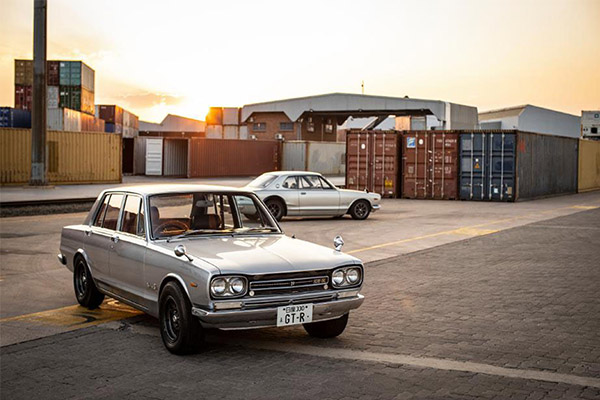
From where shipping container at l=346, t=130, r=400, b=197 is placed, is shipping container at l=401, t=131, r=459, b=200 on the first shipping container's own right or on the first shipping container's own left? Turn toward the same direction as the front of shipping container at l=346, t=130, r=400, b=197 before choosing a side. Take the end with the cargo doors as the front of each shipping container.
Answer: on the first shipping container's own left

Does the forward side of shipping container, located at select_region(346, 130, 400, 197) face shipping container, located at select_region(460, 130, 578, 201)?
no

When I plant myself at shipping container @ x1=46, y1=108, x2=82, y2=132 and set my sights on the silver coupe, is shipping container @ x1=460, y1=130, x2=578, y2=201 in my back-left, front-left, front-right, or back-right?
front-left

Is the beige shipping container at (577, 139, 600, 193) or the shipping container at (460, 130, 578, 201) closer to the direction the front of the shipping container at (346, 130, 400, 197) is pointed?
the shipping container

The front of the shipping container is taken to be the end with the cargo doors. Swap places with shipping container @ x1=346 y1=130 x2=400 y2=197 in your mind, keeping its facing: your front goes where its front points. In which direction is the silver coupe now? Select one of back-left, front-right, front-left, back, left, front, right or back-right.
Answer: front

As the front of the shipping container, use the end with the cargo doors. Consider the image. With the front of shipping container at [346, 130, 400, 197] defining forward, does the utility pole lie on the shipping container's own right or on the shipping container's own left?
on the shipping container's own right

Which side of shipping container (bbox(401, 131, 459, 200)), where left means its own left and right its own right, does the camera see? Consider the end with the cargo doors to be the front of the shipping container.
front

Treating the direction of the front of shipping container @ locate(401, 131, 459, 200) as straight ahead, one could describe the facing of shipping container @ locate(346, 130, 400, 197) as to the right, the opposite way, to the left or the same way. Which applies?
the same way

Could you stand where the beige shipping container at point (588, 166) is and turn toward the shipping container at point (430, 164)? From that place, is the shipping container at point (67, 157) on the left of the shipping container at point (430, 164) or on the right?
right

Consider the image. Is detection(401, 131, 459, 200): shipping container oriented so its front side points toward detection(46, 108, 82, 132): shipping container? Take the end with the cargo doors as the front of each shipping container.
no

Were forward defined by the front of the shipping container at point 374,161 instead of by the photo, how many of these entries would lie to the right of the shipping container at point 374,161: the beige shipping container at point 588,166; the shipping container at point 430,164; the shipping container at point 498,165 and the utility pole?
1

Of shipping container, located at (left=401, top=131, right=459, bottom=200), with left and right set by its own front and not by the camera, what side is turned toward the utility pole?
right

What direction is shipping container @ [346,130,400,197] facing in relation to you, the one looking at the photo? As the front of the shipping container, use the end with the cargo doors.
facing the viewer

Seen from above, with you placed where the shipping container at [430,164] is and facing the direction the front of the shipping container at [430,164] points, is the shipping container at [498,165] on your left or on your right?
on your left

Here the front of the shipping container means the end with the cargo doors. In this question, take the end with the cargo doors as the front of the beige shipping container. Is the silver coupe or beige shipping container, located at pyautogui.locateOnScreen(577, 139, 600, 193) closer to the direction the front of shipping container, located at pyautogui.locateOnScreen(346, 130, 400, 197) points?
the silver coupe

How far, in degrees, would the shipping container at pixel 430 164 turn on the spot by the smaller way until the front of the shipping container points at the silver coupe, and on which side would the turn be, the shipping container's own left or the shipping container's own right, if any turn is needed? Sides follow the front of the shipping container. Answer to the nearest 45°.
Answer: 0° — it already faces it

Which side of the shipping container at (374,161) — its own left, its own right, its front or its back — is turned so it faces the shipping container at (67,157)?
right

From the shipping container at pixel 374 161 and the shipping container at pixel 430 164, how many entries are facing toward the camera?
2
